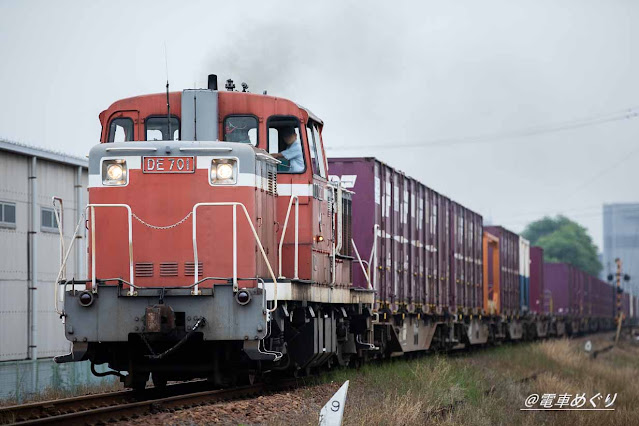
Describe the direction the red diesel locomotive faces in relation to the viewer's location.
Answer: facing the viewer

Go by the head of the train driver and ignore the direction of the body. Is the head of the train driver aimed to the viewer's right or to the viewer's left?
to the viewer's left

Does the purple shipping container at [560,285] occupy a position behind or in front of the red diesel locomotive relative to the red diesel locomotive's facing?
behind

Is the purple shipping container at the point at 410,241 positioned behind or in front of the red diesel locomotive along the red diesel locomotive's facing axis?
behind

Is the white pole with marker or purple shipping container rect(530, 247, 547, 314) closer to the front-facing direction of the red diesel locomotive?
the white pole with marker
